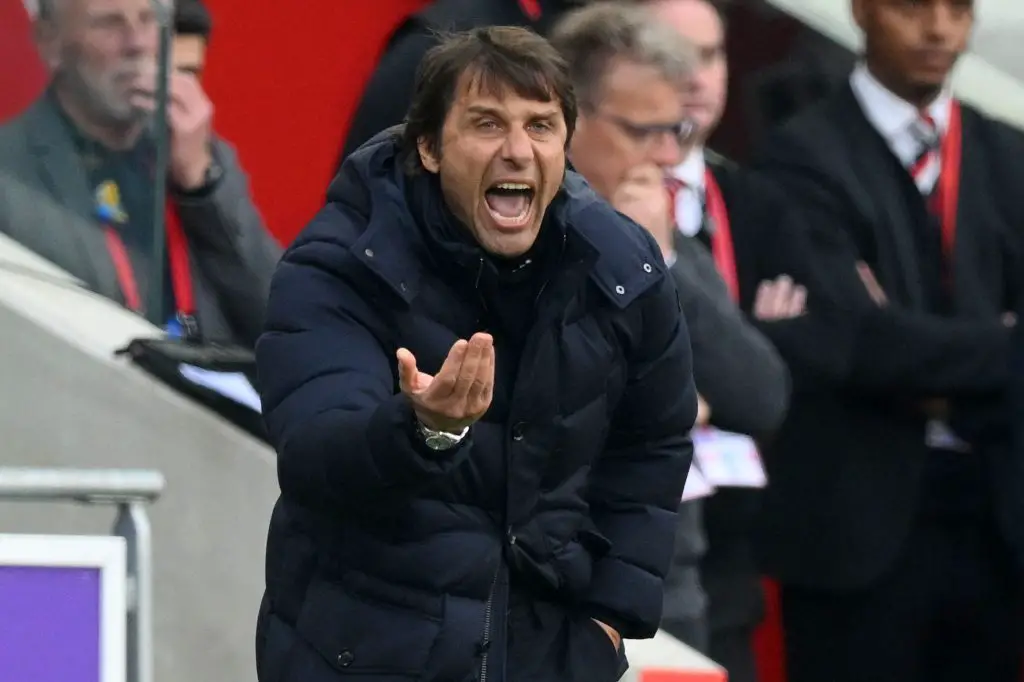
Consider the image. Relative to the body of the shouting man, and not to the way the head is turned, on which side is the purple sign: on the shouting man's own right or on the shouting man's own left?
on the shouting man's own right

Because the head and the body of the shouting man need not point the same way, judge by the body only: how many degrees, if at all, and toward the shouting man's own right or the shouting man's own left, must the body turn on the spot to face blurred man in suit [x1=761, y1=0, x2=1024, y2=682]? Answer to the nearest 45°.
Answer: approximately 135° to the shouting man's own left

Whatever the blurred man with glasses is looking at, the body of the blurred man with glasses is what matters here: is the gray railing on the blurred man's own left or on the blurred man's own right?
on the blurred man's own right

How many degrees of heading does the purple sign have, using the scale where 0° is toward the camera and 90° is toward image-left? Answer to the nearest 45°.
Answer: approximately 0°

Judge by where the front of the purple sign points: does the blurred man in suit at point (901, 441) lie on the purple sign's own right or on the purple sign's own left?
on the purple sign's own left

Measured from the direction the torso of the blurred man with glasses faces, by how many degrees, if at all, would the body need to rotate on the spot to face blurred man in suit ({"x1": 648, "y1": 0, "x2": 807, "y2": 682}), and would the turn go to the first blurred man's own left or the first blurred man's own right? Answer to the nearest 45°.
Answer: approximately 135° to the first blurred man's own left

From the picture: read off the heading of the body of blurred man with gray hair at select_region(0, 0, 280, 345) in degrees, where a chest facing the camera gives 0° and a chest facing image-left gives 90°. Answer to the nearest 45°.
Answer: approximately 315°

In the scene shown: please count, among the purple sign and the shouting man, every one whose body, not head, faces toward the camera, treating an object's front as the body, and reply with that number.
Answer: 2

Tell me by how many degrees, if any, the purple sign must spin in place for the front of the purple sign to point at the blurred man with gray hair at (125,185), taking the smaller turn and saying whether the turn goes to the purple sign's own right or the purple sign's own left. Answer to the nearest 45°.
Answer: approximately 180°

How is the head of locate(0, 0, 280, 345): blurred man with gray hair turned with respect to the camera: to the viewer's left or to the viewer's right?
to the viewer's right
